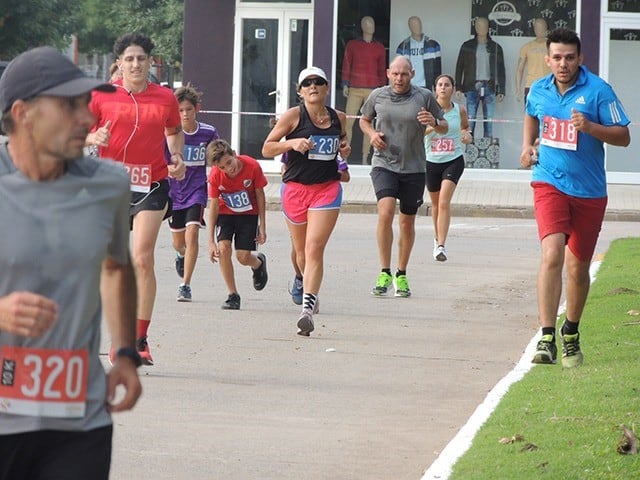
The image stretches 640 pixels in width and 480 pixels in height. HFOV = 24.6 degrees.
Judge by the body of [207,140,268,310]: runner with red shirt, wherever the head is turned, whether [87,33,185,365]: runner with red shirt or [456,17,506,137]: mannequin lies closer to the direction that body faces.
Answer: the runner with red shirt

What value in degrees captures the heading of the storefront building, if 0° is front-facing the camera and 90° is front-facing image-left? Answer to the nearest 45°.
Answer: approximately 0°

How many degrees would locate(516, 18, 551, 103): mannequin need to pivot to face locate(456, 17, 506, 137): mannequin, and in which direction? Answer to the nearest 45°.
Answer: approximately 90° to its right

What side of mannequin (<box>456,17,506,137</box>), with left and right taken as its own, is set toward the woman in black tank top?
front

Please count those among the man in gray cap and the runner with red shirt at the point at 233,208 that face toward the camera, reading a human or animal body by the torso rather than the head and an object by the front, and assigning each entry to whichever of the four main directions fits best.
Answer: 2

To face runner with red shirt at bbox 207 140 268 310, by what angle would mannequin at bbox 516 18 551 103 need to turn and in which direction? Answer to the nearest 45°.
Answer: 0° — it already faces them

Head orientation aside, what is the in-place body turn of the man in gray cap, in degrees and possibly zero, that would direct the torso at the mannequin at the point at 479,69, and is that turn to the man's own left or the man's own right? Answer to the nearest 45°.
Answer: approximately 180°

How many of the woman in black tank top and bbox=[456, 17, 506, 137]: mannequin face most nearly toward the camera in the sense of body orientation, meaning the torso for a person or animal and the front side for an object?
2
